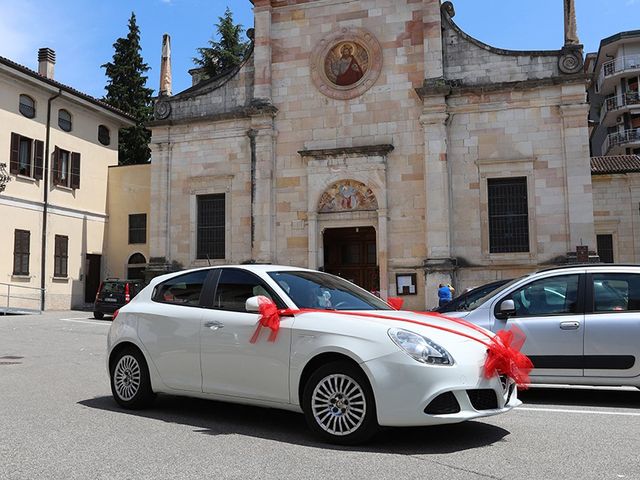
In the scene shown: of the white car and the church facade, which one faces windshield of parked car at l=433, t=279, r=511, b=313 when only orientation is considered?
the church facade

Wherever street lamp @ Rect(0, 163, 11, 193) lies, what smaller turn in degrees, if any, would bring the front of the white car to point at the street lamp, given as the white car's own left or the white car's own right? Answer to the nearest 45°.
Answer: approximately 180°

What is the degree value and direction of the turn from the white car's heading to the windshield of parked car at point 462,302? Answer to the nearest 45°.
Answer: approximately 90° to its left

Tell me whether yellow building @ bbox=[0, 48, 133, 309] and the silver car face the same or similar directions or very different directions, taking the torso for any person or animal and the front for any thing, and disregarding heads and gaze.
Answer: very different directions

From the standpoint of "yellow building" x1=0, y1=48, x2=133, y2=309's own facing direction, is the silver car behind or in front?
in front

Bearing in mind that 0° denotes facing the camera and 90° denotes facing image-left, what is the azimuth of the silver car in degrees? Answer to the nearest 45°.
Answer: approximately 90°

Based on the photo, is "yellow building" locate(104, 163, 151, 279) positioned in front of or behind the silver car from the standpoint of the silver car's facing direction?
in front

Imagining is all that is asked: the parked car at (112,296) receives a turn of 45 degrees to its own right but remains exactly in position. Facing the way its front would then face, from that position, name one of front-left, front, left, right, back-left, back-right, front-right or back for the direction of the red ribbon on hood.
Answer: right

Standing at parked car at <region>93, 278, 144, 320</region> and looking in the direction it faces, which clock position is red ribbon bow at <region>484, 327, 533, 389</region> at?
The red ribbon bow is roughly at 4 o'clock from the parked car.

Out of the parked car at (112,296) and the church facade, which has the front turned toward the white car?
the church facade
